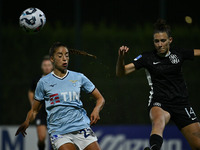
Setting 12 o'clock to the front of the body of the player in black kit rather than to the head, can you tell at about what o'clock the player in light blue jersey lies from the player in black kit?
The player in light blue jersey is roughly at 2 o'clock from the player in black kit.

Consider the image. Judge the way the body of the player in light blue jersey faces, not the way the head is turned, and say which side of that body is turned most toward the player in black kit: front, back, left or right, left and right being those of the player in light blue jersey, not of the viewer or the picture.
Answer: left

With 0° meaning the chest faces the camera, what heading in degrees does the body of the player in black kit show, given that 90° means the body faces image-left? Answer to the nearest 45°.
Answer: approximately 0°

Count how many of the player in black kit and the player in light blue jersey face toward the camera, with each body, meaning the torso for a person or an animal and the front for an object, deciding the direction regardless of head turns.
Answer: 2

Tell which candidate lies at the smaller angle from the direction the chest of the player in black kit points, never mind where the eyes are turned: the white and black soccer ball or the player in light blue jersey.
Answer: the player in light blue jersey
